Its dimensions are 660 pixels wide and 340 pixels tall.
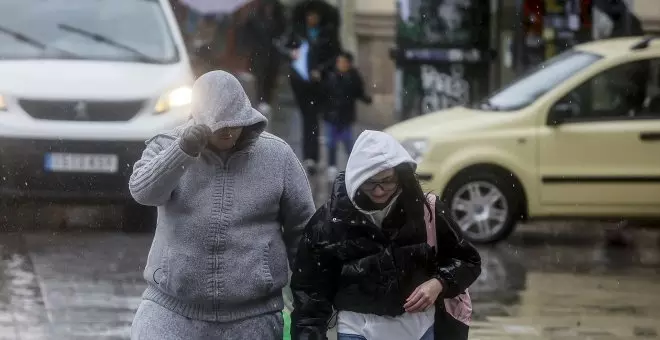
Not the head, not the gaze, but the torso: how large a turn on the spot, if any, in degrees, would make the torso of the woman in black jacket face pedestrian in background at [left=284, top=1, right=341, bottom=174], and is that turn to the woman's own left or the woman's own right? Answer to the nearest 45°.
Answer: approximately 180°

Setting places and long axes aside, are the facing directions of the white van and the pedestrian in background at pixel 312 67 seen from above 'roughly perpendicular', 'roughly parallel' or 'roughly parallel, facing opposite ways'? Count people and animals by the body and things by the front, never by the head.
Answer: roughly parallel

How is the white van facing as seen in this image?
toward the camera

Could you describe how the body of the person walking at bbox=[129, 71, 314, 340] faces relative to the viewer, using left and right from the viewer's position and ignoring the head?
facing the viewer

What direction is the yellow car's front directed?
to the viewer's left

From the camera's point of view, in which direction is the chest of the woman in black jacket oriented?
toward the camera

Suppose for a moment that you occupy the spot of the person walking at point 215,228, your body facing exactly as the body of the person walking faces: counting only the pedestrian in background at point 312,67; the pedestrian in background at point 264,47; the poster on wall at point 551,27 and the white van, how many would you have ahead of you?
0

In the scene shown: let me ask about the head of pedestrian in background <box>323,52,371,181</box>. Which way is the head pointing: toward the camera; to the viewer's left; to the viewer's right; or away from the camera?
toward the camera

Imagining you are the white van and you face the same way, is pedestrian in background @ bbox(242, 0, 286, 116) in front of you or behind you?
behind

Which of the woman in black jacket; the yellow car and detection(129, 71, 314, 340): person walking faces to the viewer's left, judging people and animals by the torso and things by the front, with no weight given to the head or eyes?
the yellow car

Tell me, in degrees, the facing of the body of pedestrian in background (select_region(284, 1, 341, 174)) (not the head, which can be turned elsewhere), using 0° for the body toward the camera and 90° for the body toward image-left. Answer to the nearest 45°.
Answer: approximately 0°

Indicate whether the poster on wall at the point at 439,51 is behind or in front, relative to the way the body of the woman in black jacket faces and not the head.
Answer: behind

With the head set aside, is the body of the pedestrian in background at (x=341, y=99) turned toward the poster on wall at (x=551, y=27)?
no
